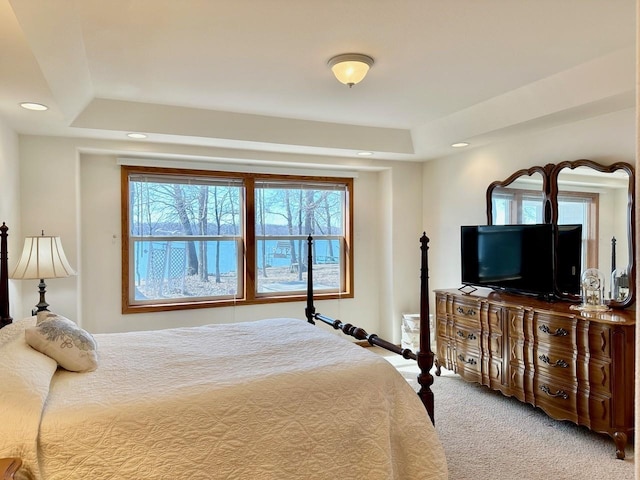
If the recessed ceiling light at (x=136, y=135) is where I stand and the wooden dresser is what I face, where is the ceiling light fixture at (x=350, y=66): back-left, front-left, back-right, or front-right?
front-right

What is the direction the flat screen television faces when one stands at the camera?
facing the viewer and to the left of the viewer

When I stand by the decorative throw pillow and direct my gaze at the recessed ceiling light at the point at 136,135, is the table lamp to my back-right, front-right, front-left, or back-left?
front-left

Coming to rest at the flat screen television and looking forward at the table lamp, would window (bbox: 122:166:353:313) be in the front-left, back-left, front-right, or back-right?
front-right

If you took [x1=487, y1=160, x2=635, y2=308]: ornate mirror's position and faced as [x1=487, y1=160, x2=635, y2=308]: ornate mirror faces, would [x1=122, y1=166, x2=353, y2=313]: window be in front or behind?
in front

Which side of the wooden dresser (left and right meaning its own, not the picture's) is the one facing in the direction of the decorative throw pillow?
front

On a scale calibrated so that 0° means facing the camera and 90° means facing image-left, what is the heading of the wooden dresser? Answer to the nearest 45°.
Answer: approximately 45°

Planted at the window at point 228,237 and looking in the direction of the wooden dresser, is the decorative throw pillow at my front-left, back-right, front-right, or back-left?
front-right

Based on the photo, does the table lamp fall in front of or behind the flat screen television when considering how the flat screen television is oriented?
in front

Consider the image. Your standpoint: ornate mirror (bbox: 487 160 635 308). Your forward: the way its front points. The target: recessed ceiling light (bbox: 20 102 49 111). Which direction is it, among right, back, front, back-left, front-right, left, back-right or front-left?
front

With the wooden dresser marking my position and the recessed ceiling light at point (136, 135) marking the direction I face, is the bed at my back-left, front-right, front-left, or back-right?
front-left

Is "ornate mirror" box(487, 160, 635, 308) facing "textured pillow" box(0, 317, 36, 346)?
yes

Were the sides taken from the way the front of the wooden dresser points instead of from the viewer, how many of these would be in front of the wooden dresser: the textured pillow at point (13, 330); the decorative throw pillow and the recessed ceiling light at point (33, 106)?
3
